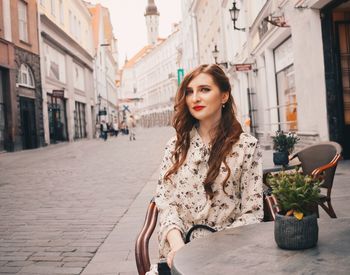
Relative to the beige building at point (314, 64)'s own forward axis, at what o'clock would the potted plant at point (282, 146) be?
The potted plant is roughly at 11 o'clock from the beige building.

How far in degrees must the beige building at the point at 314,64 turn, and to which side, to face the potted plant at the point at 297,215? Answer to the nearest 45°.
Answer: approximately 45° to its left

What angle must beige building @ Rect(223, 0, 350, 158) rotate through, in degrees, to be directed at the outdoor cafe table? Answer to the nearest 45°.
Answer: approximately 45° to its left

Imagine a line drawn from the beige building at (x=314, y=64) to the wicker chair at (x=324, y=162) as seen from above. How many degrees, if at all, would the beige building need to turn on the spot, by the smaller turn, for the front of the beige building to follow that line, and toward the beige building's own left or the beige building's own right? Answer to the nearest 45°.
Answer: approximately 45° to the beige building's own left

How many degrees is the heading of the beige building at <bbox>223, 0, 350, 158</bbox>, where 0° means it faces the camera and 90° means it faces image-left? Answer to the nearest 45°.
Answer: approximately 45°

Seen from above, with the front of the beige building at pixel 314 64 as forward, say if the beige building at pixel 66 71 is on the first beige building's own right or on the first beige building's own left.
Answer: on the first beige building's own right
